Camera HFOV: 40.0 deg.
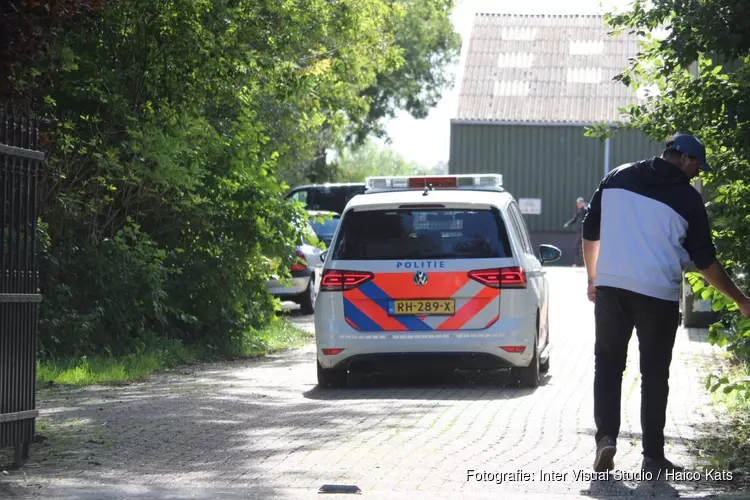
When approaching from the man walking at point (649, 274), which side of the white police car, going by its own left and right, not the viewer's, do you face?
back

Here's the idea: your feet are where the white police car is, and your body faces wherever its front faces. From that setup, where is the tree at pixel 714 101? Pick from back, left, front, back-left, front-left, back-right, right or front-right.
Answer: back-right

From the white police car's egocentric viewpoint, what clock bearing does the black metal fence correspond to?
The black metal fence is roughly at 7 o'clock from the white police car.

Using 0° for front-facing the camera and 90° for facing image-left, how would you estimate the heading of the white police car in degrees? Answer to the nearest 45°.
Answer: approximately 180°

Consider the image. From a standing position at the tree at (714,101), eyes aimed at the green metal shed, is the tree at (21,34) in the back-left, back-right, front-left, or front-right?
back-left

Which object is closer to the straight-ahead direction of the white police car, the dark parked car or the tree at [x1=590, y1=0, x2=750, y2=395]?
the dark parked car

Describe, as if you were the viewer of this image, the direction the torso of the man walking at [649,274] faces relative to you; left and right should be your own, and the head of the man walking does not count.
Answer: facing away from the viewer and to the right of the viewer

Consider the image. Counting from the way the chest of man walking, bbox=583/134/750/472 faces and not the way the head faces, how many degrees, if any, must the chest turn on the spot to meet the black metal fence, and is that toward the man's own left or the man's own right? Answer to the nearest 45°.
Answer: approximately 135° to the man's own left
